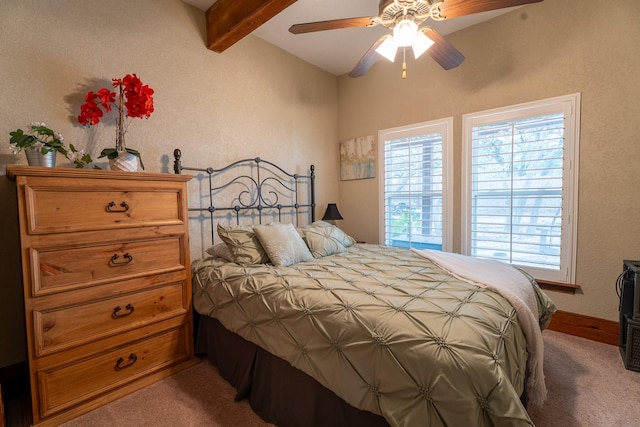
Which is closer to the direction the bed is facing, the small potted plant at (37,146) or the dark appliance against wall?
the dark appliance against wall

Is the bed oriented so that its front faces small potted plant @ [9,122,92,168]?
no

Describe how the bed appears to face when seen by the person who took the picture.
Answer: facing the viewer and to the right of the viewer

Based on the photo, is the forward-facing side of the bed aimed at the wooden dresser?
no

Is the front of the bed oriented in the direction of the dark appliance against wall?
no
